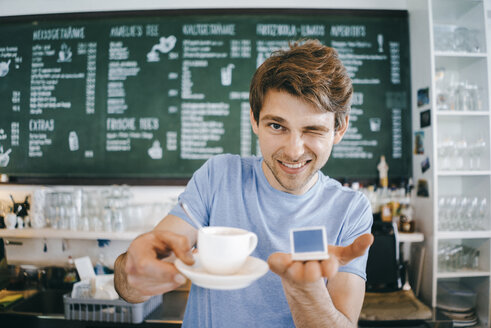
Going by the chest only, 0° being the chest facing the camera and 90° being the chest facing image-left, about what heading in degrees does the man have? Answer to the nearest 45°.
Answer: approximately 0°

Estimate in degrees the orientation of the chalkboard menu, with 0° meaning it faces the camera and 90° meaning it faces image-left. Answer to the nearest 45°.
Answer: approximately 0°

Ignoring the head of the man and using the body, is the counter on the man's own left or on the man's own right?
on the man's own right

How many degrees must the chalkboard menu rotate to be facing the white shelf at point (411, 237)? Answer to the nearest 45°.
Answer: approximately 90° to its left

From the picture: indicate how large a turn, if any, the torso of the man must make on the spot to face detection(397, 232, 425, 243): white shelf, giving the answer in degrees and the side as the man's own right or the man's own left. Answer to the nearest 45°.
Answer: approximately 135° to the man's own left

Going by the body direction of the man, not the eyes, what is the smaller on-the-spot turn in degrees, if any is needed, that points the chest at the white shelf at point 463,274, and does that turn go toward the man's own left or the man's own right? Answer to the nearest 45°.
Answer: approximately 135° to the man's own left

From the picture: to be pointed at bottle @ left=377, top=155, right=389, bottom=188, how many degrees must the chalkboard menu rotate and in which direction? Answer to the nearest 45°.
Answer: approximately 90° to its left

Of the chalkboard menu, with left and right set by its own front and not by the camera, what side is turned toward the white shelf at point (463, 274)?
left

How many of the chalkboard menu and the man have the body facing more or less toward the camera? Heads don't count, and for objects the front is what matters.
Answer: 2
